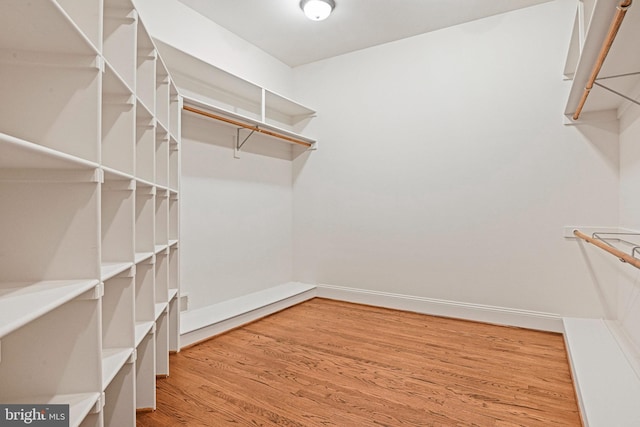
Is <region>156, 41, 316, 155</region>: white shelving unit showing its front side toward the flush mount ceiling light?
yes

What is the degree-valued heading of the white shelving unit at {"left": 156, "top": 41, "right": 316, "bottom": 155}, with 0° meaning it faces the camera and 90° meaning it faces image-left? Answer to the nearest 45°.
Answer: approximately 315°

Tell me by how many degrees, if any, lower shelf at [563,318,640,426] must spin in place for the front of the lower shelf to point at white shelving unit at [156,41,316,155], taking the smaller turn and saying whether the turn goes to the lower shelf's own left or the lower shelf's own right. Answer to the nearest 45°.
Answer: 0° — it already faces it

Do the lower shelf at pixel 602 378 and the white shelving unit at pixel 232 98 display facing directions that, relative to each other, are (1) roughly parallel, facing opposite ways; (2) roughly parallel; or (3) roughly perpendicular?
roughly parallel, facing opposite ways

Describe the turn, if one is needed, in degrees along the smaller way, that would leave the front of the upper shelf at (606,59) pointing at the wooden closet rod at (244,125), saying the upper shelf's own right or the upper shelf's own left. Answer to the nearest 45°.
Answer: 0° — it already faces it

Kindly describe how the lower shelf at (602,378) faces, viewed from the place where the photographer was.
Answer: facing to the left of the viewer

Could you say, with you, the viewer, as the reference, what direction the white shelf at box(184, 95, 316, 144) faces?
facing the viewer and to the right of the viewer

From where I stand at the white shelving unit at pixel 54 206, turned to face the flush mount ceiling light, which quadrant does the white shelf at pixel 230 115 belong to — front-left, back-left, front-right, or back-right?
front-left

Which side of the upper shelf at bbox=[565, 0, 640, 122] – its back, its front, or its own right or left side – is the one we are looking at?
left

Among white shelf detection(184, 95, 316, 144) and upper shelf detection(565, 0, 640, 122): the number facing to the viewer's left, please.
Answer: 1

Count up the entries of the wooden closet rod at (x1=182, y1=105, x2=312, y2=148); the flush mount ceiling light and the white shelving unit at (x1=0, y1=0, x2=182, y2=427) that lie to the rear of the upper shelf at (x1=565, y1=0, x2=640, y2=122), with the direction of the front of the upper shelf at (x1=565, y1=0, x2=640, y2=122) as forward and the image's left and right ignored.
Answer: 0

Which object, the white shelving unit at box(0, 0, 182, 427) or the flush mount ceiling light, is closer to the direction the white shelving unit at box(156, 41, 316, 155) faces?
the flush mount ceiling light

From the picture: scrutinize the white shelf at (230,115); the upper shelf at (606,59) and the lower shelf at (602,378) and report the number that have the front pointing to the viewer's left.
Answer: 2

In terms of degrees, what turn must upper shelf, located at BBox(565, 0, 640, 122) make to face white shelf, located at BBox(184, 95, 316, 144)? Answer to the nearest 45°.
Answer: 0° — it already faces it

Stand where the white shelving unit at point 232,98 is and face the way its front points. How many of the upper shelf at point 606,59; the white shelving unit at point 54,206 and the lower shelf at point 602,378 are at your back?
0
